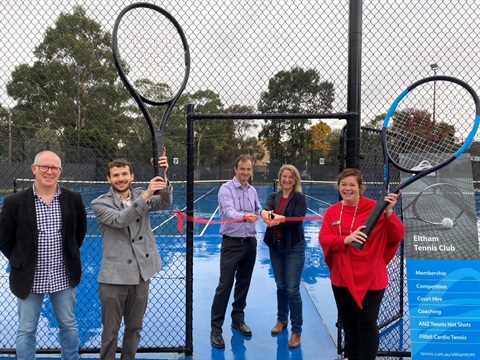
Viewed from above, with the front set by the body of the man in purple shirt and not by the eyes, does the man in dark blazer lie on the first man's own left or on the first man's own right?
on the first man's own right

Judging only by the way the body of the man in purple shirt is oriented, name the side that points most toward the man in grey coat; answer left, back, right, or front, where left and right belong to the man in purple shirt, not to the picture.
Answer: right

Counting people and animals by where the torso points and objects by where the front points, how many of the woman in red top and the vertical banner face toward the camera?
2

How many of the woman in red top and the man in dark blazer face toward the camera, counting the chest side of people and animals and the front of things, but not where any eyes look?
2

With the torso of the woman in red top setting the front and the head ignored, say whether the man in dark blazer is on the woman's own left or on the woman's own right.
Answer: on the woman's own right

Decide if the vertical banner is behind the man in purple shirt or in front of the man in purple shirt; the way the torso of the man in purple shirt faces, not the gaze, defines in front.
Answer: in front

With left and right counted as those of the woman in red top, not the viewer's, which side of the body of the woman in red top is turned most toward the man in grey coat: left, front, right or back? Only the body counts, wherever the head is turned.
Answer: right

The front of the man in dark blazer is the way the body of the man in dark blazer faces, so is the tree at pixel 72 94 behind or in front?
behind

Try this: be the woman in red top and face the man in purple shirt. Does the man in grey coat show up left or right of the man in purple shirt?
left
